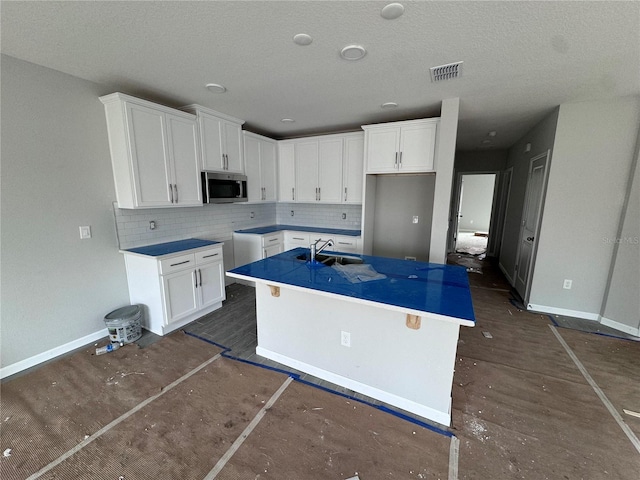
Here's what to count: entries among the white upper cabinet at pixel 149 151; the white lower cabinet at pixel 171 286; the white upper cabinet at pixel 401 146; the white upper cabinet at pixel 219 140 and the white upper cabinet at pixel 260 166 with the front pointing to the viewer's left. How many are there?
0

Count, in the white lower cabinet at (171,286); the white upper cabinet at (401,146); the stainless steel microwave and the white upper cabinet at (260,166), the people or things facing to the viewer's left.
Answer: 0

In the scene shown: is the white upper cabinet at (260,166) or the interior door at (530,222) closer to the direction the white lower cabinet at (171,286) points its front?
the interior door

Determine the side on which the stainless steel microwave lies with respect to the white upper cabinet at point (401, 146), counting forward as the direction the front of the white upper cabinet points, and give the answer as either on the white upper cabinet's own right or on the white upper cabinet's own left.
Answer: on the white upper cabinet's own right

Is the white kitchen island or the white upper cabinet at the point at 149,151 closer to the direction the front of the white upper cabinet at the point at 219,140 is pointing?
the white kitchen island

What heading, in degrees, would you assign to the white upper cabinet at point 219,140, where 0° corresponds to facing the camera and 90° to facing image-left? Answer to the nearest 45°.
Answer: approximately 315°

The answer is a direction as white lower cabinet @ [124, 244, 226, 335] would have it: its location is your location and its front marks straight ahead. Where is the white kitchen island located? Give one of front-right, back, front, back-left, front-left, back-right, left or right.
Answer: front

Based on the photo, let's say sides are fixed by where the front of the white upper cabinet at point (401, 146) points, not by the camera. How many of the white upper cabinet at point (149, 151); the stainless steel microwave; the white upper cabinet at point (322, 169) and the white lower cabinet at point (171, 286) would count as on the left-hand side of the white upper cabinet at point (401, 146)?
0

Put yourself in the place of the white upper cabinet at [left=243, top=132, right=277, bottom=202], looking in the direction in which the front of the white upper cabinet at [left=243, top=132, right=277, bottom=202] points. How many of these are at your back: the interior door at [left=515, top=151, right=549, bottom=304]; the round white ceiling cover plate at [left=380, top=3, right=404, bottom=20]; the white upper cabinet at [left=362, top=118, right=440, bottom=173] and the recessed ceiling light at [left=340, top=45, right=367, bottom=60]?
0

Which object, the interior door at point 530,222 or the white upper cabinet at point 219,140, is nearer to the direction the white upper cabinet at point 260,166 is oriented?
the interior door

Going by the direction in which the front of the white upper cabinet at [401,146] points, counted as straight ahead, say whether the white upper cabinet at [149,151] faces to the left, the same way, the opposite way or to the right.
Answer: to the left

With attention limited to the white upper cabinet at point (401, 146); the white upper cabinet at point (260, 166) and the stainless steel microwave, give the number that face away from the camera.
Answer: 0

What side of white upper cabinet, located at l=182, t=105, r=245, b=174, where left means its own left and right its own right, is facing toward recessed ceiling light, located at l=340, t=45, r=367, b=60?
front

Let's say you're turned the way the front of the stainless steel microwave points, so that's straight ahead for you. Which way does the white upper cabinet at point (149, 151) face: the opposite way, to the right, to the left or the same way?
the same way

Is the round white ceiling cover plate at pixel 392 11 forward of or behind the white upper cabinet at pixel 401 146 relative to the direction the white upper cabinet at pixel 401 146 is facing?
forward

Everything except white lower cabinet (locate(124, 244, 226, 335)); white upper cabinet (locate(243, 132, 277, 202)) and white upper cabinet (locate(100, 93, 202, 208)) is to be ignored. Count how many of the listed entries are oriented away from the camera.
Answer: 0

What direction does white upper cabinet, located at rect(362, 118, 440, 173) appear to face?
toward the camera
